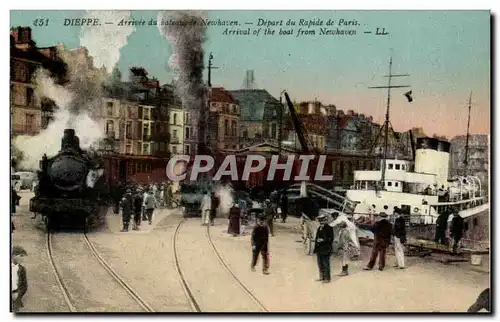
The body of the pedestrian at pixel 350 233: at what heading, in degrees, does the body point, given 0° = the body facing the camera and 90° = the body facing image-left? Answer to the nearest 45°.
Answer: approximately 90°

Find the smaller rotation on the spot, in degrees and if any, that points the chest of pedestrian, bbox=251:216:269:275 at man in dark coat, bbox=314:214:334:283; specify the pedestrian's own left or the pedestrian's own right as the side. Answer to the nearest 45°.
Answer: approximately 90° to the pedestrian's own left

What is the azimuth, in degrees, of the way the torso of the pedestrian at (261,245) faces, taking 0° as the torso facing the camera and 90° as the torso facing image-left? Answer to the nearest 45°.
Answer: approximately 0°

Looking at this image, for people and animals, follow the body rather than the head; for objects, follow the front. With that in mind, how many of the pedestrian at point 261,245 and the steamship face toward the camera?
1

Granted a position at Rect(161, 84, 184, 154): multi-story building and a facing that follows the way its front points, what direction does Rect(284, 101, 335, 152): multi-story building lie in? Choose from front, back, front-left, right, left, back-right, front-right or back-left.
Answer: front-left
